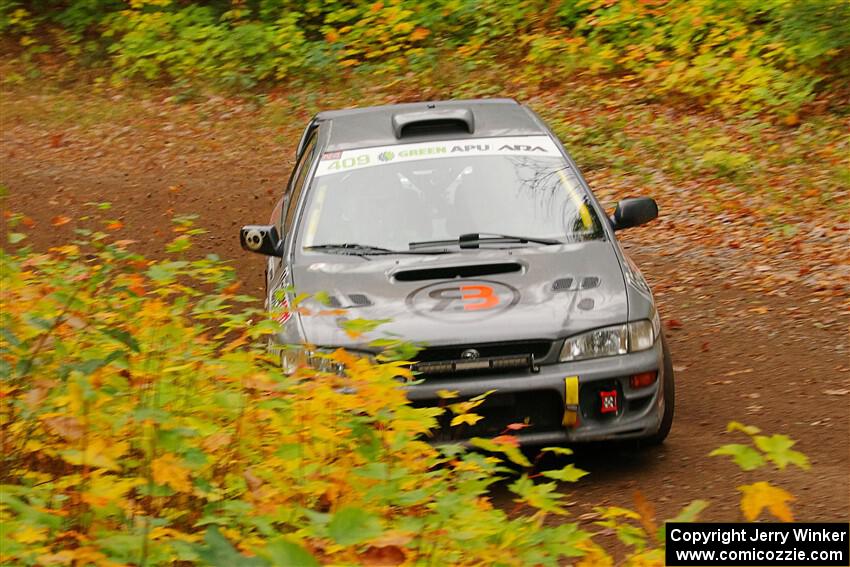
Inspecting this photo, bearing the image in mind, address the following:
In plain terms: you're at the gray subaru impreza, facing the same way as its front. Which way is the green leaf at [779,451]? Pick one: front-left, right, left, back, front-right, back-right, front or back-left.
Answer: front

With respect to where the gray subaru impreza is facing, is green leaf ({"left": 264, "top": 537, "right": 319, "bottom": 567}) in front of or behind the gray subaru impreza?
in front

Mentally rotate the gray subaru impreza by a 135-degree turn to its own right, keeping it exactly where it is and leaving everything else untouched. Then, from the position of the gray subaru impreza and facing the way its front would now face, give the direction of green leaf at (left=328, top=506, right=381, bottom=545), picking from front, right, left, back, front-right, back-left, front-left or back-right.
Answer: back-left

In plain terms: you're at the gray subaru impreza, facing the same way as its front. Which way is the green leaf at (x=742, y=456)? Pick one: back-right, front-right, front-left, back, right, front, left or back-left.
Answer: front

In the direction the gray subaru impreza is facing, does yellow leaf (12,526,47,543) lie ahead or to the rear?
ahead

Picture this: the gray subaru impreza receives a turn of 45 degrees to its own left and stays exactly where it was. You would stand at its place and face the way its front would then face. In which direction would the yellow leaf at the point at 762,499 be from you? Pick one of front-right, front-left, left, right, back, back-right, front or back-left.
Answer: front-right

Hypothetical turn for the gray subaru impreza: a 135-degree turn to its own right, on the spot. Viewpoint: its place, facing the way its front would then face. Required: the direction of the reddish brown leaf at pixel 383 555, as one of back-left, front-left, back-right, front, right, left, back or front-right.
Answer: back-left

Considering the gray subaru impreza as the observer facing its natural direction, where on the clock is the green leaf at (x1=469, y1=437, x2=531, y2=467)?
The green leaf is roughly at 12 o'clock from the gray subaru impreza.

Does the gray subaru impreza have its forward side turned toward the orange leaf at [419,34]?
no

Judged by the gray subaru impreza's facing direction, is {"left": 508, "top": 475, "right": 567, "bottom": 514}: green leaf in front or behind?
in front

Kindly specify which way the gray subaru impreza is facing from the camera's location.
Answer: facing the viewer

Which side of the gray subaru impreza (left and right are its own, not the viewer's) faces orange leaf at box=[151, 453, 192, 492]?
front

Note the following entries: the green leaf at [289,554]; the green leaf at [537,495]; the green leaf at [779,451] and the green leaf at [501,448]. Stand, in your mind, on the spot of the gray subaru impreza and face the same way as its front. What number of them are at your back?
0

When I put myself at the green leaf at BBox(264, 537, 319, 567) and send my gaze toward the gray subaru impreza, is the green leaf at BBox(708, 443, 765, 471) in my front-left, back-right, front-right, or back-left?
front-right
